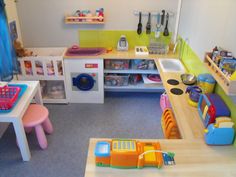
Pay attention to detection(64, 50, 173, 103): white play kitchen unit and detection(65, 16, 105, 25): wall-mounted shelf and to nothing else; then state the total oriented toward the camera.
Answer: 2

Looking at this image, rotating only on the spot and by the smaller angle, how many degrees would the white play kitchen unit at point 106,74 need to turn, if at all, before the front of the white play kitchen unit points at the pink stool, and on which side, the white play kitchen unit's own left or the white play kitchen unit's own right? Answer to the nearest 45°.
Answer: approximately 45° to the white play kitchen unit's own right

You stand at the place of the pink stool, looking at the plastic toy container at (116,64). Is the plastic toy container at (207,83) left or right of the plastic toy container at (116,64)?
right

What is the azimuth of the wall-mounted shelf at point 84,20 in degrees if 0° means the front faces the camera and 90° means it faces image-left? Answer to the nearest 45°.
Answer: approximately 0°

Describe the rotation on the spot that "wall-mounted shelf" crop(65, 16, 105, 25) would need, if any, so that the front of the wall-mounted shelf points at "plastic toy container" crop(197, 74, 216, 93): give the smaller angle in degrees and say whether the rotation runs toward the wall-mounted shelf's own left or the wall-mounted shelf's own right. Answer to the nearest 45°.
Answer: approximately 45° to the wall-mounted shelf's own left
